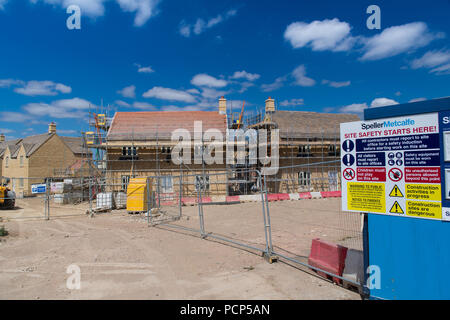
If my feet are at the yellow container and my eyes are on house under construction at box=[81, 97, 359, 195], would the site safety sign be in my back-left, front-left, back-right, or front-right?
back-right

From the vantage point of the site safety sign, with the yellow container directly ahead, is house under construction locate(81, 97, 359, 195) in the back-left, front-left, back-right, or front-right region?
front-right

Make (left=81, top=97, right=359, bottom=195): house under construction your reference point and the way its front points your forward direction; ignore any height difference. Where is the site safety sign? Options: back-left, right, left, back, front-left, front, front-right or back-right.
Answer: front

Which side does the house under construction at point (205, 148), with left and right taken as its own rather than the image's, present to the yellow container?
front

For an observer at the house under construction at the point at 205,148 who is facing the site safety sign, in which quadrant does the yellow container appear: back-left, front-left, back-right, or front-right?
front-right

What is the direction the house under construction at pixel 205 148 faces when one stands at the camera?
facing the viewer

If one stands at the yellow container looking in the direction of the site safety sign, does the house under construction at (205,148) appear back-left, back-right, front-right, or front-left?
back-left
